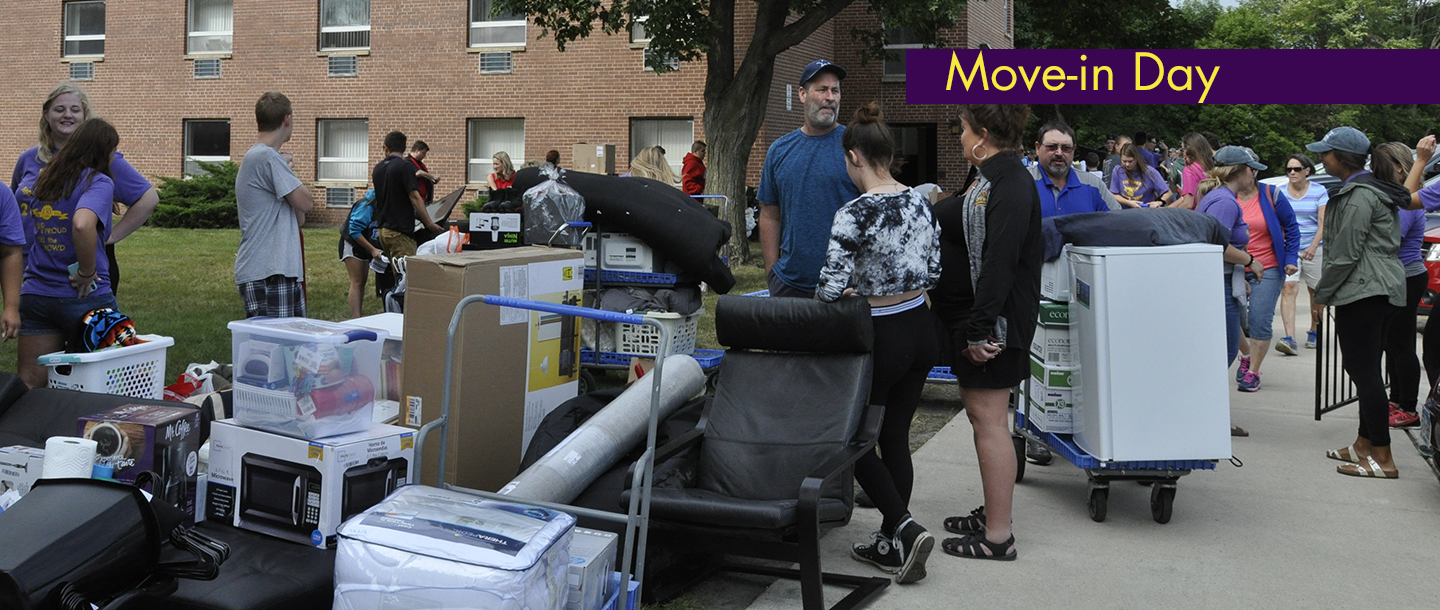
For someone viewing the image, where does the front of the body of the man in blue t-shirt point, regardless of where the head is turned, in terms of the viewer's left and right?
facing the viewer and to the right of the viewer

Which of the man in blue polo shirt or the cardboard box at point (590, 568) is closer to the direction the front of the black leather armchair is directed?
the cardboard box

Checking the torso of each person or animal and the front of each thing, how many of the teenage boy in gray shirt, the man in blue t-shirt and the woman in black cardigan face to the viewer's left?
1

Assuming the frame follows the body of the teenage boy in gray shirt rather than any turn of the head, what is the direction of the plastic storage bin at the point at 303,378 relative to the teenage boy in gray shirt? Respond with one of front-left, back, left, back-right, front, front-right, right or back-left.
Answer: back-right

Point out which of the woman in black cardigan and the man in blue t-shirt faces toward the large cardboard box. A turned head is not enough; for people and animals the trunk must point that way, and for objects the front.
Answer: the woman in black cardigan

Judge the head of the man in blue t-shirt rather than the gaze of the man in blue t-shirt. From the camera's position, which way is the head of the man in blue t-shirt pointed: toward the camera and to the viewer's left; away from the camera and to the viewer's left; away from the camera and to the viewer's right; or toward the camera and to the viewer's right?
toward the camera and to the viewer's right

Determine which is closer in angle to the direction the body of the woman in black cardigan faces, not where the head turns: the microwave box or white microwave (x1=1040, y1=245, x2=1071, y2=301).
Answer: the microwave box

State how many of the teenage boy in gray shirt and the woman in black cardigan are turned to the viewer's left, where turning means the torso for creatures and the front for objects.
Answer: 1

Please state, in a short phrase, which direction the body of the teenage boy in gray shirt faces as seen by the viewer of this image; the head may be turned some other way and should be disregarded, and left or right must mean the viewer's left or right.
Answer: facing away from the viewer and to the right of the viewer

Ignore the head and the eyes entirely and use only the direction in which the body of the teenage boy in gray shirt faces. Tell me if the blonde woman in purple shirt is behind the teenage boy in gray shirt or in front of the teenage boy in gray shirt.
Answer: behind

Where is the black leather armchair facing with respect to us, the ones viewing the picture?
facing the viewer and to the left of the viewer

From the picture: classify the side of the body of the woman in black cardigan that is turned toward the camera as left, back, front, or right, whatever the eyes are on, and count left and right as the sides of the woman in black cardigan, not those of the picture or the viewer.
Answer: left
